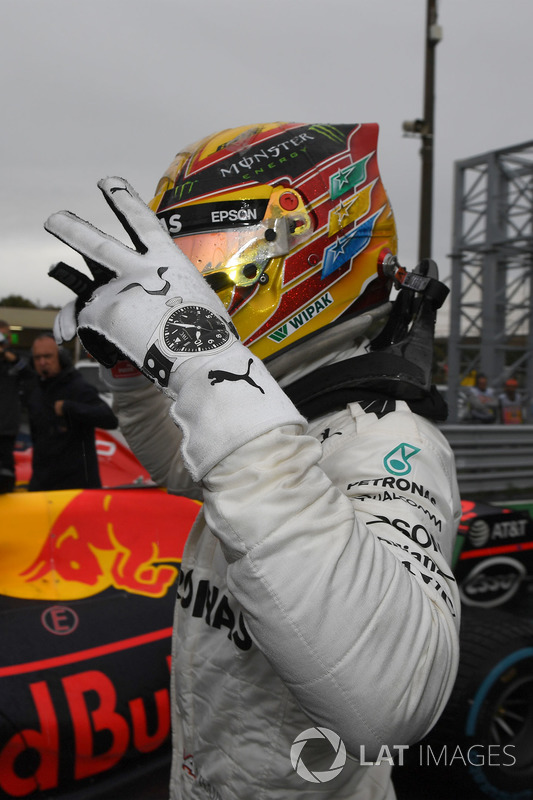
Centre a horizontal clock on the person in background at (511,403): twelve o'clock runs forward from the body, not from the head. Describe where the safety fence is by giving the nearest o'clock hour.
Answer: The safety fence is roughly at 12 o'clock from the person in background.

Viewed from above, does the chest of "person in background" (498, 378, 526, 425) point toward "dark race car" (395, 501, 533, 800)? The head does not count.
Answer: yes

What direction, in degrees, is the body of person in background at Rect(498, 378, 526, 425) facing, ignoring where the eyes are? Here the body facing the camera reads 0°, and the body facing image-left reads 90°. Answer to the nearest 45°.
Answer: approximately 0°
